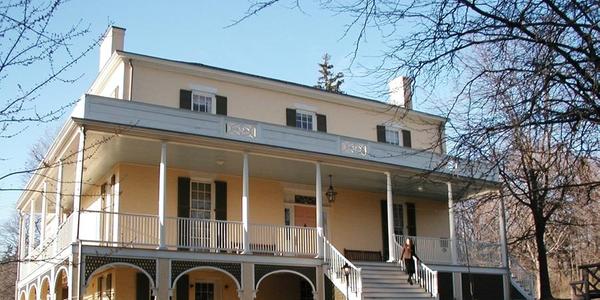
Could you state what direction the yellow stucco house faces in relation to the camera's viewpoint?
facing the viewer and to the right of the viewer

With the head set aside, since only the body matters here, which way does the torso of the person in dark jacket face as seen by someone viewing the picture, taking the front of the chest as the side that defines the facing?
toward the camera
